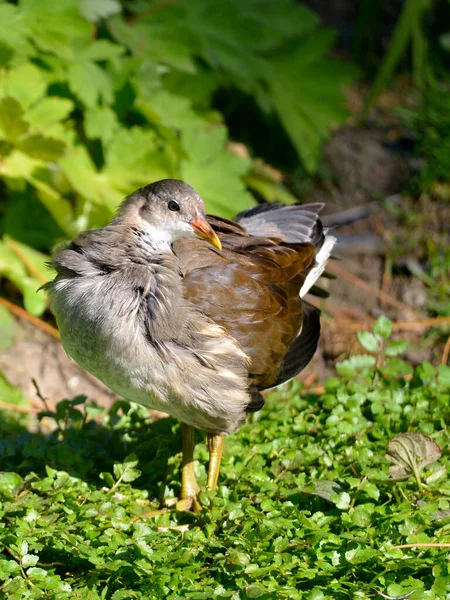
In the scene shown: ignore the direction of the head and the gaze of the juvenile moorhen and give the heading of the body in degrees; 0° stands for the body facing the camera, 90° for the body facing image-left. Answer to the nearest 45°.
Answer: approximately 45°

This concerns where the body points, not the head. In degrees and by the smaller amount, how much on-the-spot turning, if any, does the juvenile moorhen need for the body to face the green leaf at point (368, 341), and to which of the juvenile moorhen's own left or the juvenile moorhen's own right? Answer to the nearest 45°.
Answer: approximately 180°

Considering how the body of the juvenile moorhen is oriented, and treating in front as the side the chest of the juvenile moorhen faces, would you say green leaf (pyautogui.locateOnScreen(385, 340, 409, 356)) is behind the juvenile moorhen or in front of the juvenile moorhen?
behind
